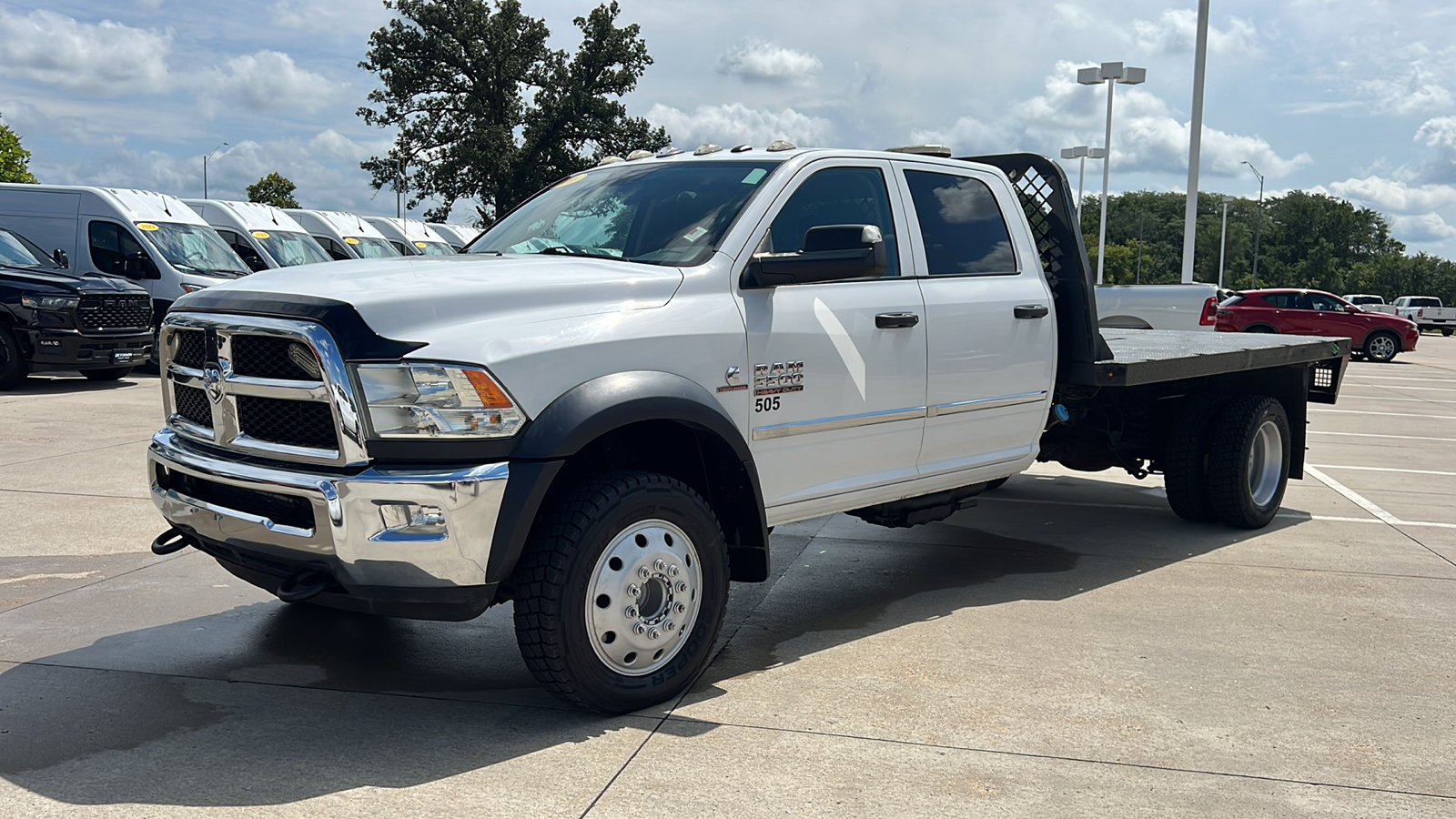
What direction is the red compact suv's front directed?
to the viewer's right

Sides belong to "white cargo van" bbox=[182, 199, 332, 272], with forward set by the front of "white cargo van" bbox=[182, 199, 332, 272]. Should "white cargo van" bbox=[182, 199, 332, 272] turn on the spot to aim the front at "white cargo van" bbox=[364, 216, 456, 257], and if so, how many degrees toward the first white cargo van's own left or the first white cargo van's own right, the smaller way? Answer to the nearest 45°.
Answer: approximately 90° to the first white cargo van's own left

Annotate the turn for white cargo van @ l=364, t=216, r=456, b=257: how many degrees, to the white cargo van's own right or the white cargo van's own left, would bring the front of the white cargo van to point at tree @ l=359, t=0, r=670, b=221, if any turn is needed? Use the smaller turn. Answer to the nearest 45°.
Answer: approximately 135° to the white cargo van's own left

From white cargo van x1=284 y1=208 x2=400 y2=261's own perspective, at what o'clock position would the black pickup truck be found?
The black pickup truck is roughly at 2 o'clock from the white cargo van.

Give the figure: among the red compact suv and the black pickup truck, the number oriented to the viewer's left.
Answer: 0

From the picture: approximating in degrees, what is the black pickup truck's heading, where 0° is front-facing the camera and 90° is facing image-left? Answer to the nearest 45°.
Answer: approximately 315°

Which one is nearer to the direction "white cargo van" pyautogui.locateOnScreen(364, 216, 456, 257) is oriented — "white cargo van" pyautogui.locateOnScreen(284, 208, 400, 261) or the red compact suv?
the red compact suv

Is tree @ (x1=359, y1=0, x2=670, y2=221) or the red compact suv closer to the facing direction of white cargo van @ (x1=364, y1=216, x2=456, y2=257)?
the red compact suv

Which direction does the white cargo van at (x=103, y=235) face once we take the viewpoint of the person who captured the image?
facing the viewer and to the right of the viewer

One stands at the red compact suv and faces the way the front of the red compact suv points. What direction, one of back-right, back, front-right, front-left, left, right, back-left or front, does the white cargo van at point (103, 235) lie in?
back-right
